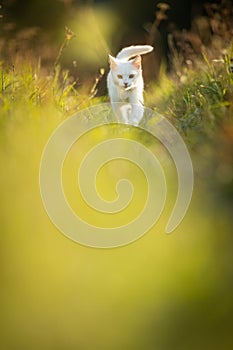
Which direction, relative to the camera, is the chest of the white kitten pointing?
toward the camera
